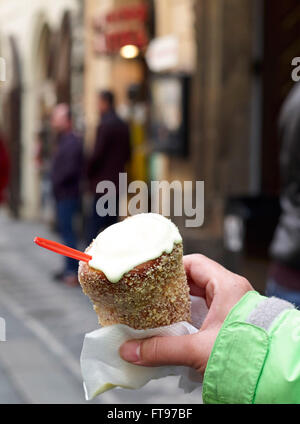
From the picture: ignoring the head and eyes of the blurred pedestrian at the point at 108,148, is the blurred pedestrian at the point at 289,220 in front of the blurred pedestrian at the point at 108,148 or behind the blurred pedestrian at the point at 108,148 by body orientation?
behind

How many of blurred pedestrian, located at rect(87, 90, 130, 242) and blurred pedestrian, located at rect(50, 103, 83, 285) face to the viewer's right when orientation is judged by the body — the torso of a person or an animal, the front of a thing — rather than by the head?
0

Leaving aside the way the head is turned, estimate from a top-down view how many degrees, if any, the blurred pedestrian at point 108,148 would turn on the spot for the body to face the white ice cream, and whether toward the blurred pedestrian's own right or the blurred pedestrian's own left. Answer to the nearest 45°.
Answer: approximately 135° to the blurred pedestrian's own left

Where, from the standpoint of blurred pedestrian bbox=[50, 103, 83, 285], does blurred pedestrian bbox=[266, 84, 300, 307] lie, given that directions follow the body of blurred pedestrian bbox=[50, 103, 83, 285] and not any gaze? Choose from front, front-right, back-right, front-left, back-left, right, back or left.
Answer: left

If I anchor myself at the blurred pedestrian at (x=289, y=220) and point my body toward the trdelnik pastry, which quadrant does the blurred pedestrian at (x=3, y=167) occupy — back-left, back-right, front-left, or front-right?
back-right

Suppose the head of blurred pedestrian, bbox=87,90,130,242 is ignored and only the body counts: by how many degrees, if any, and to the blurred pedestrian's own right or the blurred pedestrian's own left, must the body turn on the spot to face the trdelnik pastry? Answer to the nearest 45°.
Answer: approximately 135° to the blurred pedestrian's own left

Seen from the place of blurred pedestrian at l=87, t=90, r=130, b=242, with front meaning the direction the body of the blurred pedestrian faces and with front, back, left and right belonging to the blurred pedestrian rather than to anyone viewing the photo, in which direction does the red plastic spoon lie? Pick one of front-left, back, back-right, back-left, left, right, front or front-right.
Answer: back-left

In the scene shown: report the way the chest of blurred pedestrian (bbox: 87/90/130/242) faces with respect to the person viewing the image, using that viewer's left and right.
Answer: facing away from the viewer and to the left of the viewer

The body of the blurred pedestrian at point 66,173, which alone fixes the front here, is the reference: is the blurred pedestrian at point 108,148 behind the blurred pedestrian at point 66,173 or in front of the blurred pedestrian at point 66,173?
behind

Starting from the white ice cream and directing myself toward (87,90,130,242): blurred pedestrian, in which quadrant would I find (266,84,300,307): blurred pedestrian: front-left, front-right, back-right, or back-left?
front-right
